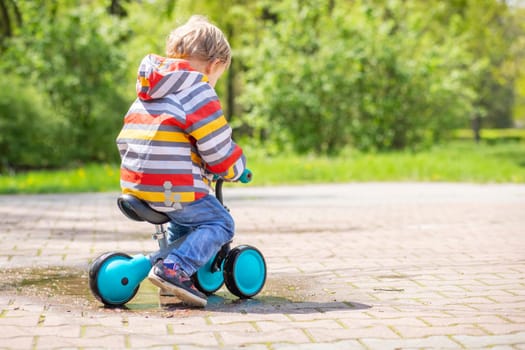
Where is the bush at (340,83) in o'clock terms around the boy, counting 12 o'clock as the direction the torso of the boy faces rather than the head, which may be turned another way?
The bush is roughly at 11 o'clock from the boy.

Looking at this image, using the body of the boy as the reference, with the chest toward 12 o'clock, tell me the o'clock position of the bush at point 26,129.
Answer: The bush is roughly at 10 o'clock from the boy.

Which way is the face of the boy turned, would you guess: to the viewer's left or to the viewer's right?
to the viewer's right

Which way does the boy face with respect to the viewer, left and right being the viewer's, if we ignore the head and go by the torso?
facing away from the viewer and to the right of the viewer

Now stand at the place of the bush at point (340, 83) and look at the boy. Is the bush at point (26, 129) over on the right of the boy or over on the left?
right
